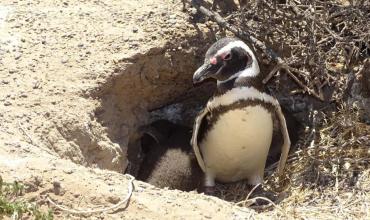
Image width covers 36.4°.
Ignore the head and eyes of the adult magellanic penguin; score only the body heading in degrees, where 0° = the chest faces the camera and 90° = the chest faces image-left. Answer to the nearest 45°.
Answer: approximately 0°

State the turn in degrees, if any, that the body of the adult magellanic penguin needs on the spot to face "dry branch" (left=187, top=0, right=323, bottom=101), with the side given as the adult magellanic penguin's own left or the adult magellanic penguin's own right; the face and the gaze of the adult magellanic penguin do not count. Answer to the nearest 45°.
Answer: approximately 180°
